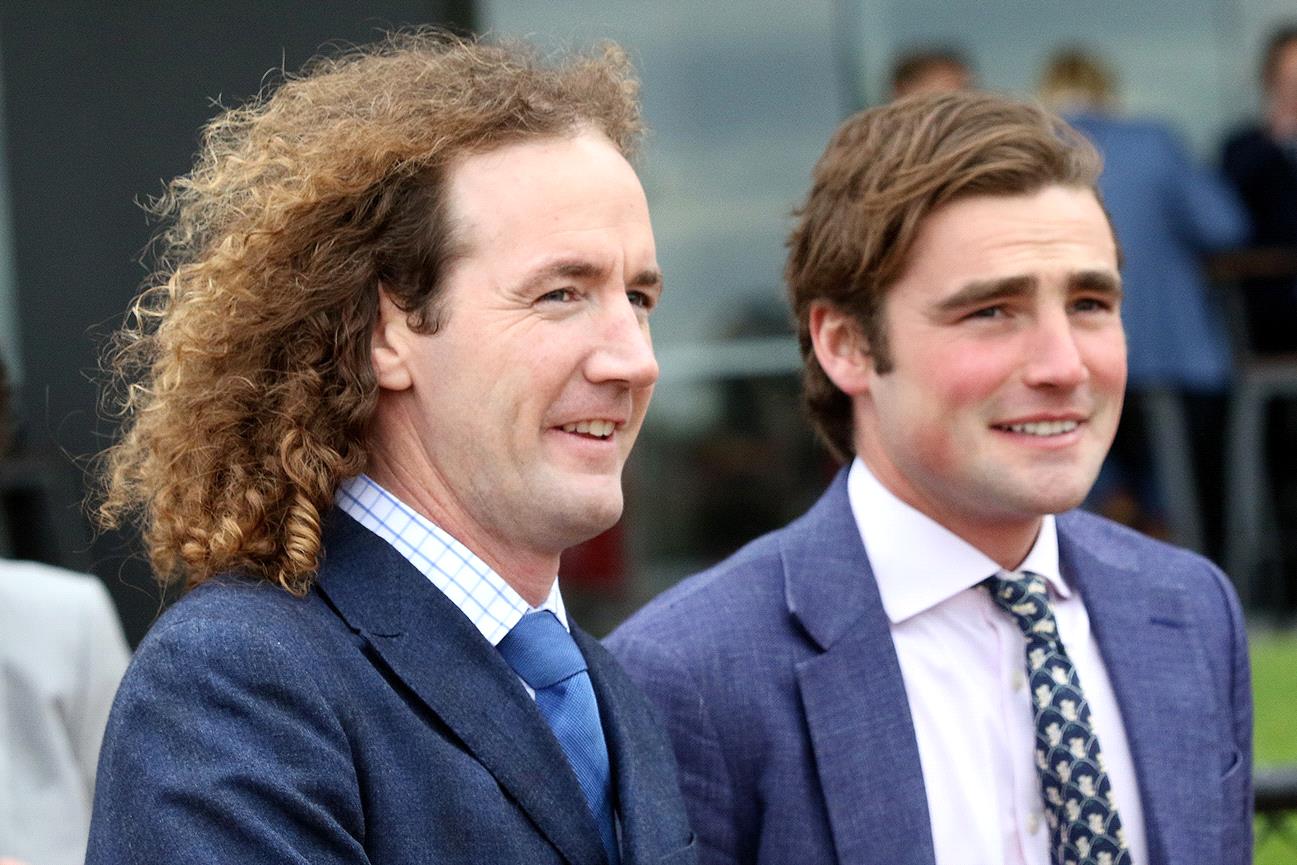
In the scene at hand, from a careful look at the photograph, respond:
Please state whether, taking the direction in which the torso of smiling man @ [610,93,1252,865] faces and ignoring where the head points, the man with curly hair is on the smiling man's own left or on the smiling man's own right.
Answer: on the smiling man's own right

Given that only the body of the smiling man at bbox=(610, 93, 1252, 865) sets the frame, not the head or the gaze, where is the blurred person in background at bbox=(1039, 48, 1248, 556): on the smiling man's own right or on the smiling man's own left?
on the smiling man's own left

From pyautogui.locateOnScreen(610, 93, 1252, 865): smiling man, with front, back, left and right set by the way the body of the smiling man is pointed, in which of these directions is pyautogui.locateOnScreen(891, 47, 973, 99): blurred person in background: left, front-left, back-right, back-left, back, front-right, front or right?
back-left

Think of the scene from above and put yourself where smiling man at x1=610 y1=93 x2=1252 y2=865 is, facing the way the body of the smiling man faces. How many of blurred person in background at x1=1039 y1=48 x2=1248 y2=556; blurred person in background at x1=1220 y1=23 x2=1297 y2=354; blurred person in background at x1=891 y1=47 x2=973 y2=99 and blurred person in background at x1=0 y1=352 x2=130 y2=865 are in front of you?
0

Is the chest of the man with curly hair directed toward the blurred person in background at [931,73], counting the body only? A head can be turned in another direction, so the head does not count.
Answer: no

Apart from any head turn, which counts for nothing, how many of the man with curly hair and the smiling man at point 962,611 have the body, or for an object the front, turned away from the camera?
0

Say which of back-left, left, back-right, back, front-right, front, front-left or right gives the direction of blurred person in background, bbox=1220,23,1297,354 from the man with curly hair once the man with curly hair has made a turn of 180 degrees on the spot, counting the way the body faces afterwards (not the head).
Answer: right

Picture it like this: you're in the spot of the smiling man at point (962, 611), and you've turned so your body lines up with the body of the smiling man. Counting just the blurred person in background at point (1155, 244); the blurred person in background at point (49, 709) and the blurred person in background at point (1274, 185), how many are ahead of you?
0

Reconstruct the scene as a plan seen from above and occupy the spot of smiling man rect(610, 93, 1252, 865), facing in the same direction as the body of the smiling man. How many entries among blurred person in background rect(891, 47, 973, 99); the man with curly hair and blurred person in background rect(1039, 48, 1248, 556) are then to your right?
1

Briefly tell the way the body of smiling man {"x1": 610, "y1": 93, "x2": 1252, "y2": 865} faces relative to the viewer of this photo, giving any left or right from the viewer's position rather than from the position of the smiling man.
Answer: facing the viewer and to the right of the viewer

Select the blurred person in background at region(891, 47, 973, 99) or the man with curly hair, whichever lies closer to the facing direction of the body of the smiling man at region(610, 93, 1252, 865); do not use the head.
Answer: the man with curly hair

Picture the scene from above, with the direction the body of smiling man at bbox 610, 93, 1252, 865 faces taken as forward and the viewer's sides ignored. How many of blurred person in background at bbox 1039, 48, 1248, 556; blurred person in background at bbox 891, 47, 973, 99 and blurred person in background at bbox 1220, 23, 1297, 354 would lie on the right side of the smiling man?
0

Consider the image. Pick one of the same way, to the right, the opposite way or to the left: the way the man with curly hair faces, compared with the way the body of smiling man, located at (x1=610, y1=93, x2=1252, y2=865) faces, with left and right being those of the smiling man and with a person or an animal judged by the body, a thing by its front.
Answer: the same way

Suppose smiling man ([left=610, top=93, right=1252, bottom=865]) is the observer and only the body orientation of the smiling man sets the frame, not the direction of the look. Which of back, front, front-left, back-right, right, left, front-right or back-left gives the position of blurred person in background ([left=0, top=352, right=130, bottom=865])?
back-right

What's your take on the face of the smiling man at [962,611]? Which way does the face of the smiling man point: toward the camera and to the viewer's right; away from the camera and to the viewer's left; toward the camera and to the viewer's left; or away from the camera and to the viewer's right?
toward the camera and to the viewer's right

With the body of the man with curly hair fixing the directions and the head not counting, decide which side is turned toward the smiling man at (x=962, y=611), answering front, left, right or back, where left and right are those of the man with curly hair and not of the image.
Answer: left
